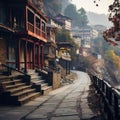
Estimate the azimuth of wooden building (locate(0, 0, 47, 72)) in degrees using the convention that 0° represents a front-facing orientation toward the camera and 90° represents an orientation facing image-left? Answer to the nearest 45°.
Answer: approximately 315°

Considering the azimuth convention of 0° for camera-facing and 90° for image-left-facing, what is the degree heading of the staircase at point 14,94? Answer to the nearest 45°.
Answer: approximately 315°

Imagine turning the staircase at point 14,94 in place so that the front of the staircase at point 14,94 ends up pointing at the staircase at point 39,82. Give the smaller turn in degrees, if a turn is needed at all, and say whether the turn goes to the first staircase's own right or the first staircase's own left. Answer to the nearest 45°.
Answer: approximately 135° to the first staircase's own left

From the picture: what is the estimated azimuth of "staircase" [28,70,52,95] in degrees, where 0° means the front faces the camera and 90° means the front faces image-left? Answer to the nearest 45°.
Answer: approximately 315°

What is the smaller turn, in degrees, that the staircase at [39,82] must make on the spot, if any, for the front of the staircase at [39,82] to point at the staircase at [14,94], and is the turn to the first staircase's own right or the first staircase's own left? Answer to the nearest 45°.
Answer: approximately 45° to the first staircase's own right
